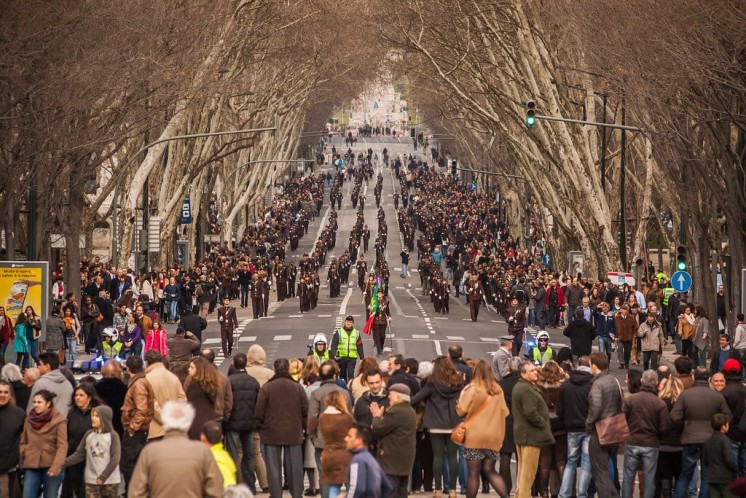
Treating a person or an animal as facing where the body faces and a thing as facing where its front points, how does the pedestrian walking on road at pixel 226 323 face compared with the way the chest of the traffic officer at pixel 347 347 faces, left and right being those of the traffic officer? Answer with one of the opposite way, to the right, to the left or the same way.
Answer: the same way

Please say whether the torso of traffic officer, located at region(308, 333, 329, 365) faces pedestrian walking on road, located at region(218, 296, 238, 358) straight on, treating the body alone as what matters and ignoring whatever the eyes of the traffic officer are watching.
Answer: no

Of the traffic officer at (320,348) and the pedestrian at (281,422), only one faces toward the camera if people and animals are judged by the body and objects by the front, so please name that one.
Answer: the traffic officer

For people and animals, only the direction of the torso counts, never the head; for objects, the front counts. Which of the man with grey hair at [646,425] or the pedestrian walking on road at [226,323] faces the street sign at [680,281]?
the man with grey hair

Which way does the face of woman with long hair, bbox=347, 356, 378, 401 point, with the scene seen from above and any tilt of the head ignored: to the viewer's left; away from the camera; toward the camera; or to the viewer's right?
away from the camera

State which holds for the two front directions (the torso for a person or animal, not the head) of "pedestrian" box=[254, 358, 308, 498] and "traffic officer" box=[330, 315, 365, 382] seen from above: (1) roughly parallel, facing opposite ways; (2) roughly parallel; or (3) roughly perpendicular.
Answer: roughly parallel, facing opposite ways

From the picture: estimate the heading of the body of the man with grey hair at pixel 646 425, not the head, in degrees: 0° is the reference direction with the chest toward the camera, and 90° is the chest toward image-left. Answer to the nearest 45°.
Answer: approximately 180°

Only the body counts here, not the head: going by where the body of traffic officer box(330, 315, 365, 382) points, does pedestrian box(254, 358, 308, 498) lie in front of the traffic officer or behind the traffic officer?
in front

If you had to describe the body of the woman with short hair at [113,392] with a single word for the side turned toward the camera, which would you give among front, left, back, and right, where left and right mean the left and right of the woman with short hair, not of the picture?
back

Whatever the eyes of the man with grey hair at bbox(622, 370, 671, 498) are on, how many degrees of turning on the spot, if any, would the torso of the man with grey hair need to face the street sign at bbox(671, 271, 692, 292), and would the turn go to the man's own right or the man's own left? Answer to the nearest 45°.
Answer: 0° — they already face it

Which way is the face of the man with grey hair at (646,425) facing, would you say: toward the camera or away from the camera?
away from the camera

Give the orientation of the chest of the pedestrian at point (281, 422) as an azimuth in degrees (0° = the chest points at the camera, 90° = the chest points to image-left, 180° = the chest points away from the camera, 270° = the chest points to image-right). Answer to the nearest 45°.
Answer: approximately 180°

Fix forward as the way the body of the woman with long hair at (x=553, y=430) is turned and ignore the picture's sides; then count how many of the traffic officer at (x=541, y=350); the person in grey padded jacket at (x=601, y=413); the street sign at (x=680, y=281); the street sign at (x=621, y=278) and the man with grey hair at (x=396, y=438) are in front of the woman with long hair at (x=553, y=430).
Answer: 3

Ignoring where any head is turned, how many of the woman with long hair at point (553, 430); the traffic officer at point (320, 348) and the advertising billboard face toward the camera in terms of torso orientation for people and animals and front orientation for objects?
2

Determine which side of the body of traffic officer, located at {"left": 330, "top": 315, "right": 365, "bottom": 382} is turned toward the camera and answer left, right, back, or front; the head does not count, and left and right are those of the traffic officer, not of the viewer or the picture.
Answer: front

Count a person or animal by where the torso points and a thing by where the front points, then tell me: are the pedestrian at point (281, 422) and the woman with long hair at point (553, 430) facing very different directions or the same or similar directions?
same or similar directions

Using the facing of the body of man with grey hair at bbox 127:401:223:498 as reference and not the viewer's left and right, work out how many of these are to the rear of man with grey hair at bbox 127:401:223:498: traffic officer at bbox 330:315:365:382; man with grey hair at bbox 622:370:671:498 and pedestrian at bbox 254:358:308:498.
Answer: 0

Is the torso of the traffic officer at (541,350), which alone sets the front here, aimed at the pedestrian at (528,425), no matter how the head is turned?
yes
